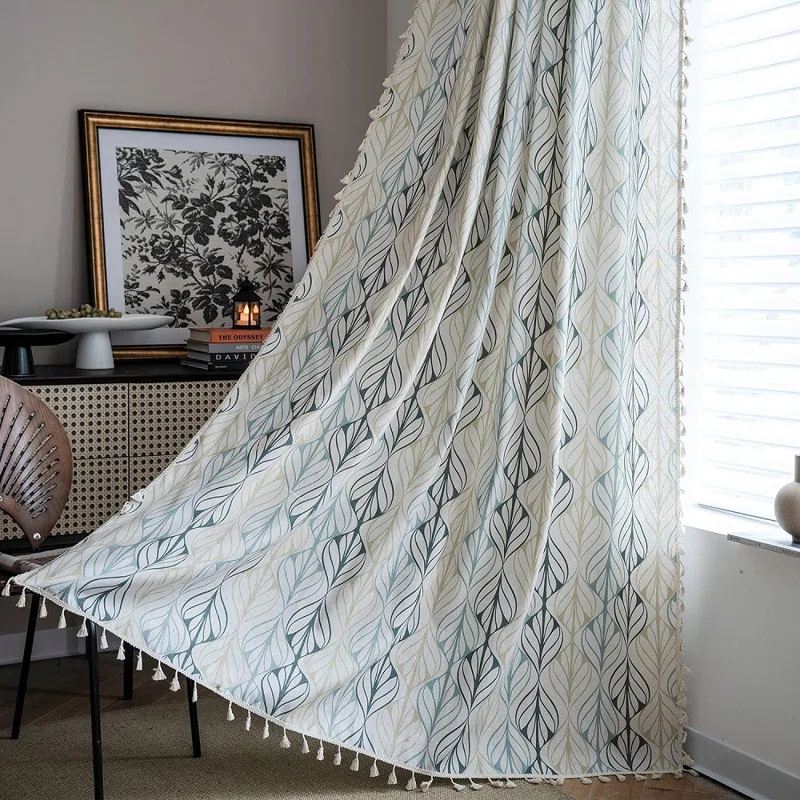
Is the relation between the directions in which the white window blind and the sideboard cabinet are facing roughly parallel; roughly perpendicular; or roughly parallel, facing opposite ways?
roughly perpendicular

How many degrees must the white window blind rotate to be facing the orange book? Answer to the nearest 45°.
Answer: approximately 45° to its right

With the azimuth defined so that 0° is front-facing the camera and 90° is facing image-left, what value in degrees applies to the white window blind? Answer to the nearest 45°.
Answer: approximately 45°

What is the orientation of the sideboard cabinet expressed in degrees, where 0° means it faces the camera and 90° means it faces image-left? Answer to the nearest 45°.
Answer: approximately 0°

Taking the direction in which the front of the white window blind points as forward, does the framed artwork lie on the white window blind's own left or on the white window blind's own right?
on the white window blind's own right

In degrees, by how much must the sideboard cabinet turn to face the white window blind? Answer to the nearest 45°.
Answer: approximately 45° to its left

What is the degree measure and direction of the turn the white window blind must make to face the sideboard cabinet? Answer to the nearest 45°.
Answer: approximately 45° to its right
